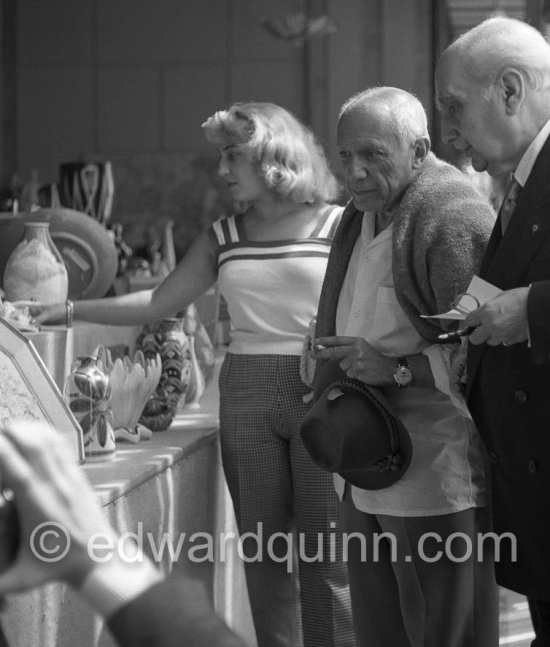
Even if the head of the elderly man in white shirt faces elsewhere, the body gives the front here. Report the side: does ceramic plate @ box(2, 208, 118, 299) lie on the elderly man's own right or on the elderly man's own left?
on the elderly man's own right

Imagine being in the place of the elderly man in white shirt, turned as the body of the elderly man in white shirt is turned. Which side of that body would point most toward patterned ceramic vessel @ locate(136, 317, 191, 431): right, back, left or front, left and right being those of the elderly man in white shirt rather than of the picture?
right

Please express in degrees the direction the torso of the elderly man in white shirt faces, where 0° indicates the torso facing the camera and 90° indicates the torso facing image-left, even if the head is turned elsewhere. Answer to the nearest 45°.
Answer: approximately 45°

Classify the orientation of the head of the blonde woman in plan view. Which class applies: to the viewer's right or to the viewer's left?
to the viewer's left

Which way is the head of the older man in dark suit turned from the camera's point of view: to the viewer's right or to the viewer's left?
to the viewer's left

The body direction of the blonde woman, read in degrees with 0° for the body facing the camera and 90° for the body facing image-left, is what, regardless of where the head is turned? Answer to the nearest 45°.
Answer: approximately 0°
